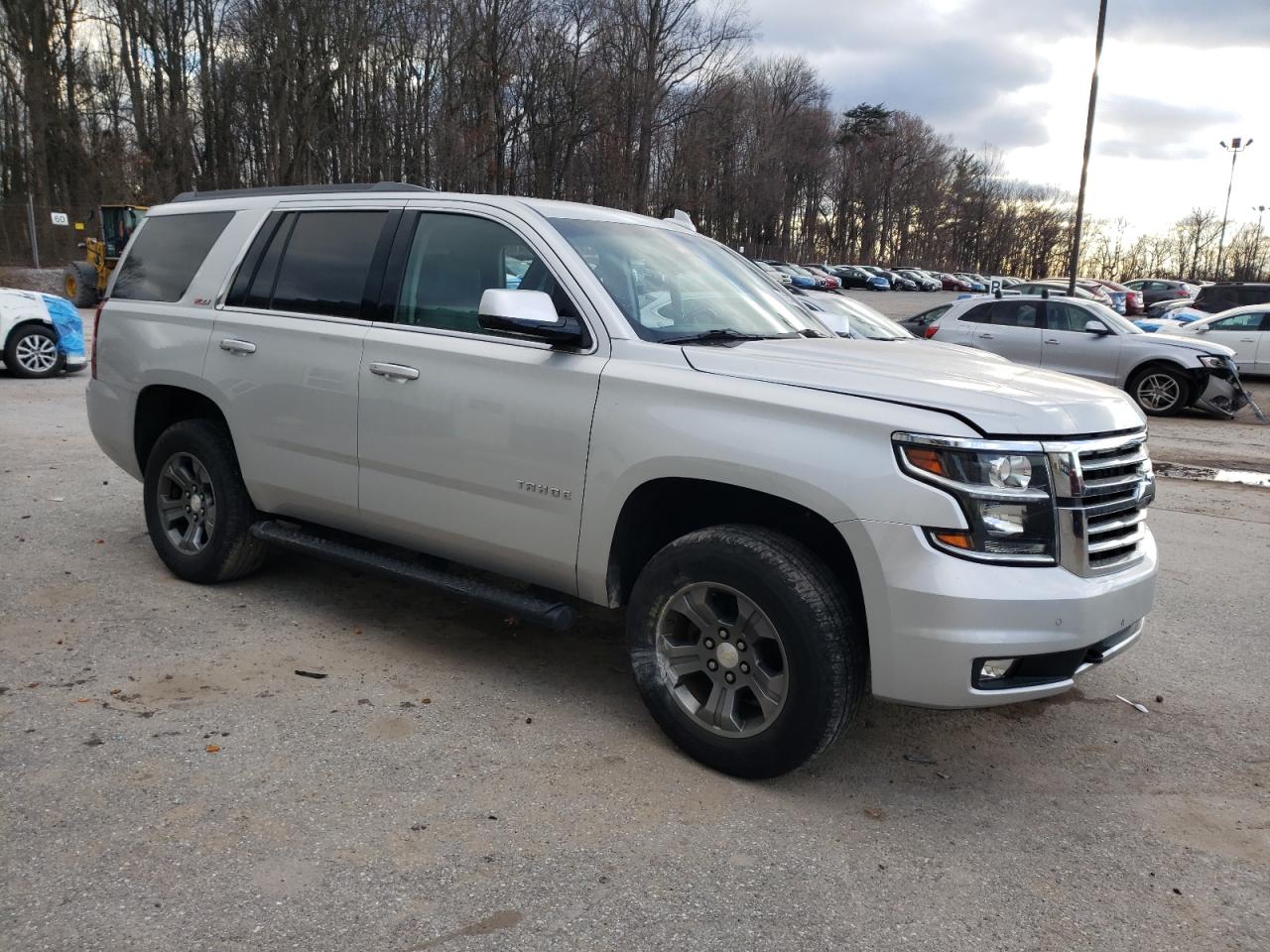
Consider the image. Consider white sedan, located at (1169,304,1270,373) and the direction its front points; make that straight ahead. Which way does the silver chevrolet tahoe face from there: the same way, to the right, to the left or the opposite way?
the opposite way

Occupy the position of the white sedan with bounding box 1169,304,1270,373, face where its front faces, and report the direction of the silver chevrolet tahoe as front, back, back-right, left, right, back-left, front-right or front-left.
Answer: left

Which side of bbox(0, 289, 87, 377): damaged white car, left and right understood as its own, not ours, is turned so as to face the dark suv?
front

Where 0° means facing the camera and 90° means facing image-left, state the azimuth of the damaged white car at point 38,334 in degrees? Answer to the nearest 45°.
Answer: approximately 270°

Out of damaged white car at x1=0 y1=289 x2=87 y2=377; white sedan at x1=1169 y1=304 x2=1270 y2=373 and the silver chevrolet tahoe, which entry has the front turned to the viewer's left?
the white sedan

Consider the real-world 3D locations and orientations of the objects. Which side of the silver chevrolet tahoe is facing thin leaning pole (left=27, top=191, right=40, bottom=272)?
back

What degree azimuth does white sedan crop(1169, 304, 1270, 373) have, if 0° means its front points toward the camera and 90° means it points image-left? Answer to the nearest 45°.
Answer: approximately 90°

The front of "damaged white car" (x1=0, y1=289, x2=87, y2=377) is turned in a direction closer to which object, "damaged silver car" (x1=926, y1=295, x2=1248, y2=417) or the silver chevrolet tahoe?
the damaged silver car

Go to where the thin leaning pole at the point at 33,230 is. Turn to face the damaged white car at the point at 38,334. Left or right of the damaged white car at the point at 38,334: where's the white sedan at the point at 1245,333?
left

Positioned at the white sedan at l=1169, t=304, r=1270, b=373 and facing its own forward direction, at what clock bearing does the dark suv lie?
The dark suv is roughly at 3 o'clock from the white sedan.

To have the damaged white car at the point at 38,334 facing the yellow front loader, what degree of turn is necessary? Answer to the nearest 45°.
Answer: approximately 90° to its left

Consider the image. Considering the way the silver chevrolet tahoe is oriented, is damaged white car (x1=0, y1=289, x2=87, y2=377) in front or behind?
behind

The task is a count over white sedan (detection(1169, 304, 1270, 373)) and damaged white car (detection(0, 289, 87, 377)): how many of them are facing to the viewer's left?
1

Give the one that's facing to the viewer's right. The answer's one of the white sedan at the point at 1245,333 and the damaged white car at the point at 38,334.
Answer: the damaged white car

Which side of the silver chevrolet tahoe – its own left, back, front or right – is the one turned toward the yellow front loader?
back

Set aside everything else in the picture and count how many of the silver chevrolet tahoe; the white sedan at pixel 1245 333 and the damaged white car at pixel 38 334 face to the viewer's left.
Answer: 1

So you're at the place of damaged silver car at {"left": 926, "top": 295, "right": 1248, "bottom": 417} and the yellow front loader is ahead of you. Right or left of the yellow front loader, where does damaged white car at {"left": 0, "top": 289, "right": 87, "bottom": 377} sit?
left
